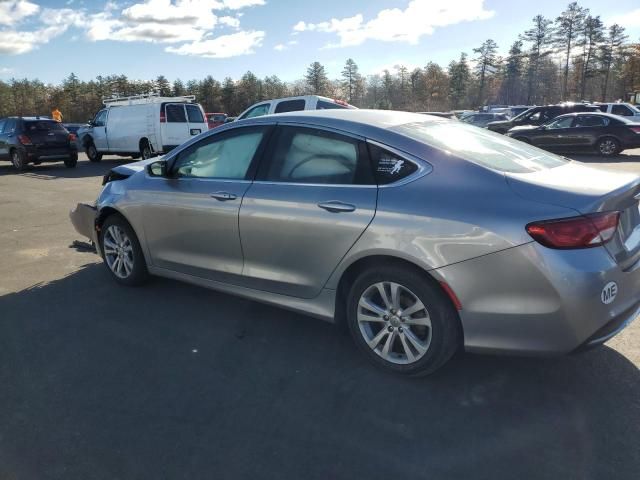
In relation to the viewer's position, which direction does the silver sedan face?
facing away from the viewer and to the left of the viewer

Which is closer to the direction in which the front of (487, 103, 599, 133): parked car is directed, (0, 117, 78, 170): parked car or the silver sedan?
the parked car

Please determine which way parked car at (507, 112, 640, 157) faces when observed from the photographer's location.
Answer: facing to the left of the viewer

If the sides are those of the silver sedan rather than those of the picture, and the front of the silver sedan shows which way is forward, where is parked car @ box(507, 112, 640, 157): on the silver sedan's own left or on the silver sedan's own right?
on the silver sedan's own right

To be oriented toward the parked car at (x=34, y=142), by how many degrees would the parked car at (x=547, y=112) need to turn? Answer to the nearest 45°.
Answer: approximately 45° to its left

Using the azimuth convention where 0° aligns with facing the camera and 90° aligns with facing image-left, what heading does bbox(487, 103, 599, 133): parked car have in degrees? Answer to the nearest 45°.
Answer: approximately 90°

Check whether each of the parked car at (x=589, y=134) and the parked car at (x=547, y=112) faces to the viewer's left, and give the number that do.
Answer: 2

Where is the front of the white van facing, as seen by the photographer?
facing away from the viewer and to the left of the viewer

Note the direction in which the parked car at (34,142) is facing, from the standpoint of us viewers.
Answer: facing away from the viewer and to the left of the viewer

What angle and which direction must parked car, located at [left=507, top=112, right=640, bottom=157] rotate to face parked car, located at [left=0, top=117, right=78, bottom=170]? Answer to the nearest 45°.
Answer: approximately 45° to its left

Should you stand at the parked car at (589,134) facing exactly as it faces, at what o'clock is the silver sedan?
The silver sedan is roughly at 9 o'clock from the parked car.

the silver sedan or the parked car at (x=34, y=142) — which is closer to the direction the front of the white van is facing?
the parked car

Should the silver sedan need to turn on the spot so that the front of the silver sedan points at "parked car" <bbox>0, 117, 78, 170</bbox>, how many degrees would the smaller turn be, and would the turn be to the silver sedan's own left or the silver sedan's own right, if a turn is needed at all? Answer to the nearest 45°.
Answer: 0° — it already faces it
